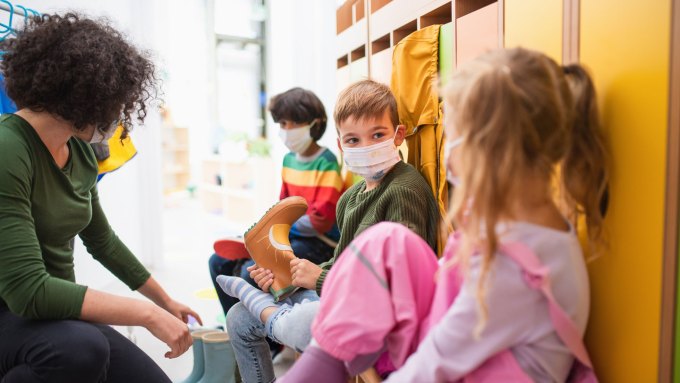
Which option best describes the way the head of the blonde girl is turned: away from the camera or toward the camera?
away from the camera

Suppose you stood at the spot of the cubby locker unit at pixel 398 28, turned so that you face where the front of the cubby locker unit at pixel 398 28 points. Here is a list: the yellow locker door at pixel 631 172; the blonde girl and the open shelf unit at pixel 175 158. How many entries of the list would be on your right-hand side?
1

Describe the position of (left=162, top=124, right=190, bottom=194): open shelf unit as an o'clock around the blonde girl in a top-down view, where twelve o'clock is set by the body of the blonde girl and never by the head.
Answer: The open shelf unit is roughly at 2 o'clock from the blonde girl.

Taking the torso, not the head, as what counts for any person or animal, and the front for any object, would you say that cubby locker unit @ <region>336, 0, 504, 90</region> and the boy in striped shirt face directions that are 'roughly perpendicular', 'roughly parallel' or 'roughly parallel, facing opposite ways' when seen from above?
roughly parallel

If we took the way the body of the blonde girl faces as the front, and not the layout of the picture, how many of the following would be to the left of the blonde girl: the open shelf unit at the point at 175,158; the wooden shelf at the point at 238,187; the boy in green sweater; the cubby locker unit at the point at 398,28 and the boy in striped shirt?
0

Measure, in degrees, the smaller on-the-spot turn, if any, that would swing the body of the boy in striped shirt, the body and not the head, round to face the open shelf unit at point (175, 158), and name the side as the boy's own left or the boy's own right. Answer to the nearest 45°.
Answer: approximately 135° to the boy's own right

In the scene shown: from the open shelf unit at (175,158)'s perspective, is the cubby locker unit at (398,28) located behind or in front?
in front

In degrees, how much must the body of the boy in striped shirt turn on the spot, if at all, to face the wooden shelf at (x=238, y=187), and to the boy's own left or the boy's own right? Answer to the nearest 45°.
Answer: approximately 135° to the boy's own right

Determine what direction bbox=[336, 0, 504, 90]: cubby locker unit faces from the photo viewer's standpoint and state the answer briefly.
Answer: facing the viewer and to the left of the viewer

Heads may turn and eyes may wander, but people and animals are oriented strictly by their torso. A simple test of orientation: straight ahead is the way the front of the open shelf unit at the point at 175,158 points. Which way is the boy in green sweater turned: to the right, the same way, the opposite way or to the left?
to the right

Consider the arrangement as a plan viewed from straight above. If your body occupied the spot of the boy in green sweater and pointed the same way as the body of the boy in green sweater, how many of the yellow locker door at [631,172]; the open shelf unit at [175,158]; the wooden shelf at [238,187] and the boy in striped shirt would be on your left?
1

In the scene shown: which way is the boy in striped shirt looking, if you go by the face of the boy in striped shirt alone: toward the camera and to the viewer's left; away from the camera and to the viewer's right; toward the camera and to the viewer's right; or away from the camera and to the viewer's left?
toward the camera and to the viewer's left

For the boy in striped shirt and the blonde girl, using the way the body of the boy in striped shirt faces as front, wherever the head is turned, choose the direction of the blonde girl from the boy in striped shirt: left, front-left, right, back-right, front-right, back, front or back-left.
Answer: front-left

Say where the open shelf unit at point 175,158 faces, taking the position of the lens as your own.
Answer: facing the viewer and to the right of the viewer

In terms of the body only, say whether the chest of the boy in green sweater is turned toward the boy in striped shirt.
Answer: no
